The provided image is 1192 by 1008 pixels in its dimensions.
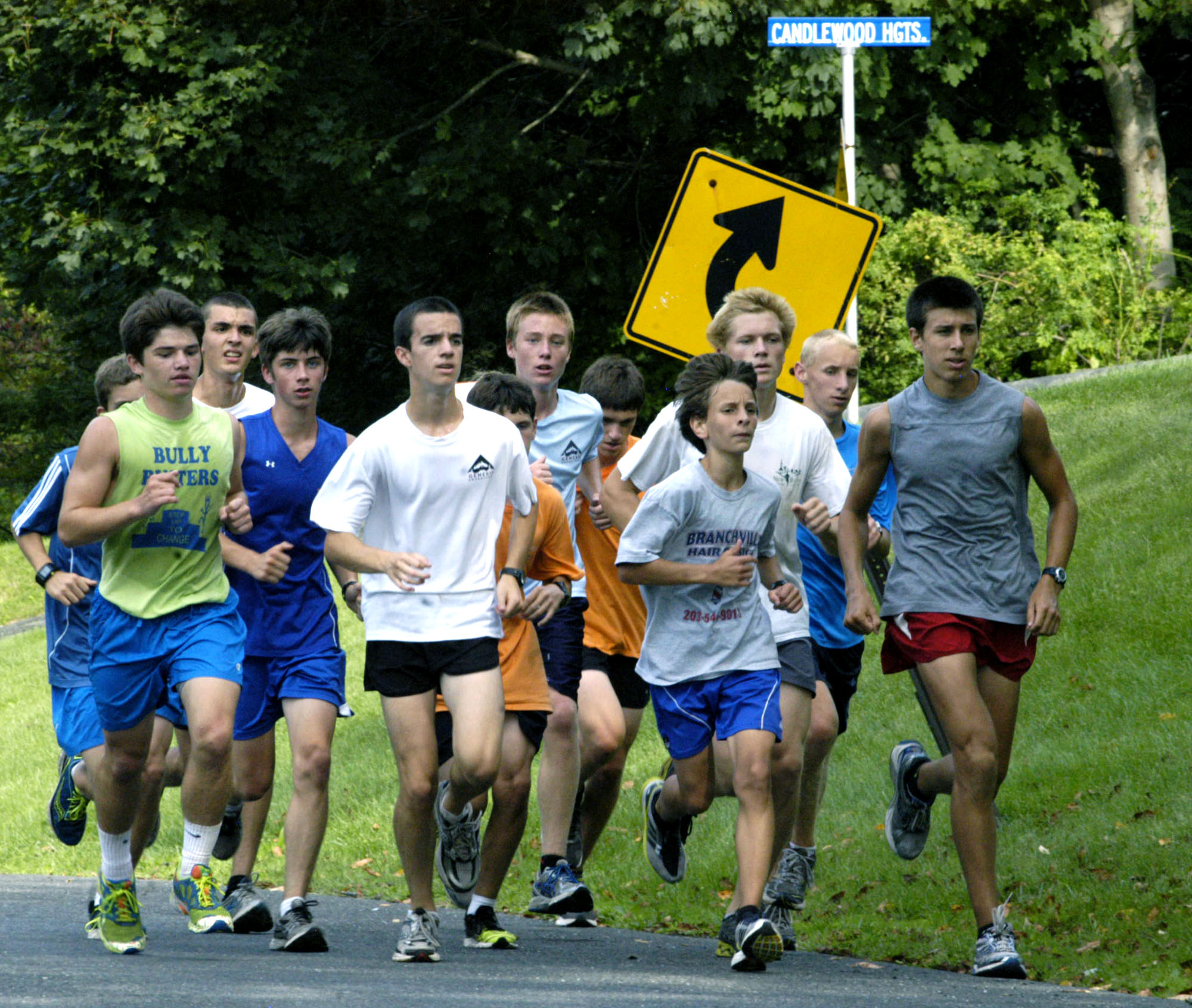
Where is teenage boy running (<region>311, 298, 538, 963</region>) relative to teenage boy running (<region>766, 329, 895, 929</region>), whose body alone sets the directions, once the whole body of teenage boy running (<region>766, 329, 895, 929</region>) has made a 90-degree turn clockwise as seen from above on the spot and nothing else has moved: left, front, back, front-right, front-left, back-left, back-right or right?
front

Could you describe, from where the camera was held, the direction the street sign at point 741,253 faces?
facing the viewer

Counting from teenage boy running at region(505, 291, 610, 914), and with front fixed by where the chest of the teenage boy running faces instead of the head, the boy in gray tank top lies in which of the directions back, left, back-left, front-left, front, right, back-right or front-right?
front-left

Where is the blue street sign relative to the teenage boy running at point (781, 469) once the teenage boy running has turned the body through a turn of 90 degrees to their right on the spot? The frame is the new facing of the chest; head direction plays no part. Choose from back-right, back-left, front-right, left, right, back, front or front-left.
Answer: right

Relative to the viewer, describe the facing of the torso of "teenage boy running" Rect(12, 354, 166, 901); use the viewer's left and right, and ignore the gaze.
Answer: facing the viewer and to the right of the viewer

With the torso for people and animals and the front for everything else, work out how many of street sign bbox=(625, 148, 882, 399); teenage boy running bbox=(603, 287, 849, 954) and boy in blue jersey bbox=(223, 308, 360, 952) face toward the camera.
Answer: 3

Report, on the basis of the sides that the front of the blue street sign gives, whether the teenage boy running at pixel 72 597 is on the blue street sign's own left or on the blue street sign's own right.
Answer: on the blue street sign's own right

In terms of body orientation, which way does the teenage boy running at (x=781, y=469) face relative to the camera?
toward the camera
